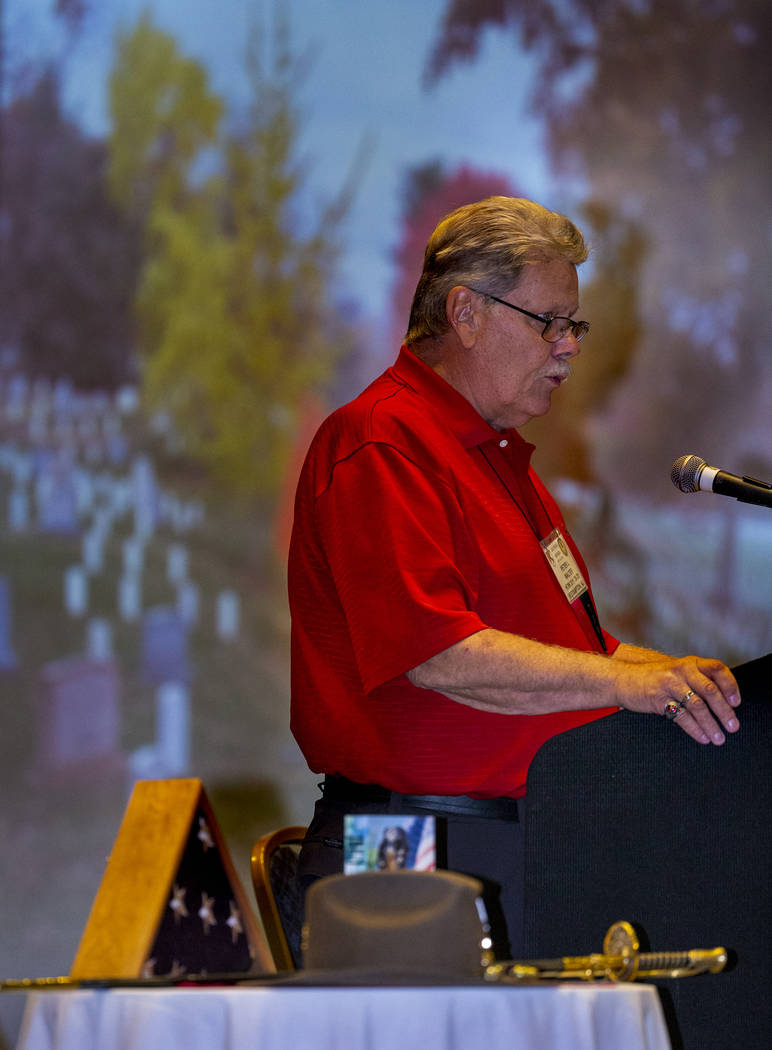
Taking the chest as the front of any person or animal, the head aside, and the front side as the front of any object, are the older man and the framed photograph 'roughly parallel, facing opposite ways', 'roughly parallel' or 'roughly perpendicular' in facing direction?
roughly perpendicular

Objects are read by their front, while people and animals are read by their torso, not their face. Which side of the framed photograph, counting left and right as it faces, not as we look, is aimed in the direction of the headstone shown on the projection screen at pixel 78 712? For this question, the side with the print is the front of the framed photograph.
back

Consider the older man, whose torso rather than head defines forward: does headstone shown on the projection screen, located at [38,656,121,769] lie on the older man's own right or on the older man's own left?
on the older man's own left

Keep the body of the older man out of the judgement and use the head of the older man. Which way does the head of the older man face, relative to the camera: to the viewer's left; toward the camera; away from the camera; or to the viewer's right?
to the viewer's right

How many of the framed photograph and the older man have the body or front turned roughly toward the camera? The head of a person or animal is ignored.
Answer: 1

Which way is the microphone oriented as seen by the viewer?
to the viewer's left

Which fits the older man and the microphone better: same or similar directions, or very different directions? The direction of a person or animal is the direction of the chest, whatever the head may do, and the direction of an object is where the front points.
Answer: very different directions

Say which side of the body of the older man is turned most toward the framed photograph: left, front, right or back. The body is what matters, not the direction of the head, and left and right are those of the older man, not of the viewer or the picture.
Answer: right

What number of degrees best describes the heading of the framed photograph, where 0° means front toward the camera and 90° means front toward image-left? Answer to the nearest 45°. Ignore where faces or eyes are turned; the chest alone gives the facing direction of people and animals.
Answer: approximately 0°

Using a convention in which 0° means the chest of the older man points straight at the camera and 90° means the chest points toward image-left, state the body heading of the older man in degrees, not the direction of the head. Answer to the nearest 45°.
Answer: approximately 270°

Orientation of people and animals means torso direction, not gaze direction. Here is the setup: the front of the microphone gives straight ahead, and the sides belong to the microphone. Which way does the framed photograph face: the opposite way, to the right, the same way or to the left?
to the left
